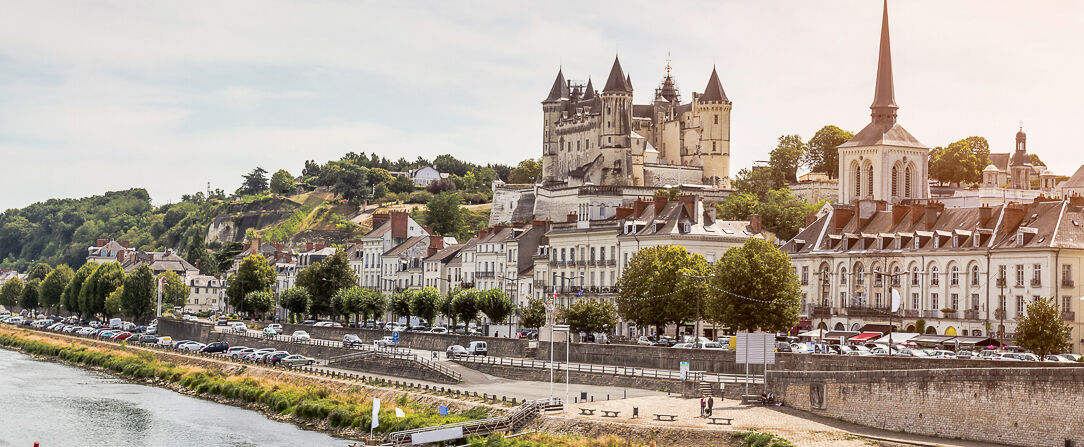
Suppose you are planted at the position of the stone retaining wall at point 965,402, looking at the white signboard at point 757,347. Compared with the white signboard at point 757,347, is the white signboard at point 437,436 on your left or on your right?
left

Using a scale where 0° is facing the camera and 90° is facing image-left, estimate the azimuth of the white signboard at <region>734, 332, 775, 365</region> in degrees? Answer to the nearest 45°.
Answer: approximately 180°
